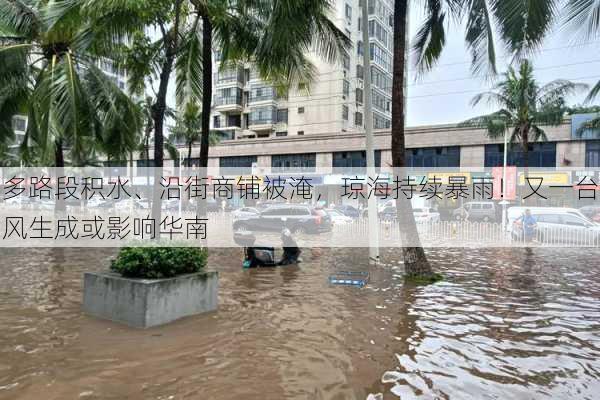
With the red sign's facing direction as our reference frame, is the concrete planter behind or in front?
in front

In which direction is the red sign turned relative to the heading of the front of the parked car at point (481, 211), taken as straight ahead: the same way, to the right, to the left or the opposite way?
to the left

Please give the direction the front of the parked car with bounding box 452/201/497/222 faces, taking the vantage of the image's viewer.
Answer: facing to the left of the viewer

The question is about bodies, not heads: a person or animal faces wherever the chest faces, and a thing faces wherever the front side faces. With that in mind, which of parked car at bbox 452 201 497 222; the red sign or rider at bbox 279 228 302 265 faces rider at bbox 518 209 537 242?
the red sign

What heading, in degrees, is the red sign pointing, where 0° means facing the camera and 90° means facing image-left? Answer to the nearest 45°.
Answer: approximately 0°

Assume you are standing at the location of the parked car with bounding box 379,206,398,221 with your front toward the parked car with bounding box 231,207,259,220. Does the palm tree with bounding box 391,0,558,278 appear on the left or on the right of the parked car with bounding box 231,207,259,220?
left

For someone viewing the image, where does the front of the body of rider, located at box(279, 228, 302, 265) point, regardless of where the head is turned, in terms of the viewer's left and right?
facing to the left of the viewer

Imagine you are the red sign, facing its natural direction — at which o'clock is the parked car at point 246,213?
The parked car is roughly at 2 o'clock from the red sign.

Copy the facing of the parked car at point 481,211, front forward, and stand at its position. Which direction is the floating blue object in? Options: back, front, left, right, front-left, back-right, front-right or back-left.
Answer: left
